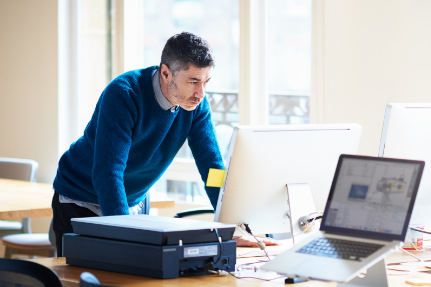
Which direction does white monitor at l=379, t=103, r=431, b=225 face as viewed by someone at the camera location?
facing away from the viewer and to the left of the viewer

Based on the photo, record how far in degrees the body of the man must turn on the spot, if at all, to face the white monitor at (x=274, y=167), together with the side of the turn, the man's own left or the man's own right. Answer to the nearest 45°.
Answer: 0° — they already face it

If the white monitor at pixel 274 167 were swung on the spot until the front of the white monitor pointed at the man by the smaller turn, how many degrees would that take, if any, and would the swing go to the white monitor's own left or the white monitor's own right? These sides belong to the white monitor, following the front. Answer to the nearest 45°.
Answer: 0° — it already faces them

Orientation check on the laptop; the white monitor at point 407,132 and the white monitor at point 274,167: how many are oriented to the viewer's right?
0

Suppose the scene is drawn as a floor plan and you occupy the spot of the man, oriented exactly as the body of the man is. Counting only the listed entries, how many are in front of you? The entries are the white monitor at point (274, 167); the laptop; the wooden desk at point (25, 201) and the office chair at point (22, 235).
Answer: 2

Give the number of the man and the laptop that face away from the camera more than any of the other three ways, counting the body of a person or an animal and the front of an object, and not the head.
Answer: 0

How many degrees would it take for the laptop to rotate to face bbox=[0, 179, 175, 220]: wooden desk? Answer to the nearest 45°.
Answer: approximately 90° to its right

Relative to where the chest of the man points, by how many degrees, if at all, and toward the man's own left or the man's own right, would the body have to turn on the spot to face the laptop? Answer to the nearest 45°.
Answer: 0° — they already face it

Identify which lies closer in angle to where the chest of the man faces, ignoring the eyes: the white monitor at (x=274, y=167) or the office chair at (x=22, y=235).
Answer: the white monitor

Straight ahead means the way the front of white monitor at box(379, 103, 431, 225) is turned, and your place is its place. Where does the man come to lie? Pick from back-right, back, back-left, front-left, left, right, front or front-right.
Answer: front-left

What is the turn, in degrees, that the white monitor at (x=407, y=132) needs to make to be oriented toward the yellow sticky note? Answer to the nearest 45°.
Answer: approximately 45° to its left

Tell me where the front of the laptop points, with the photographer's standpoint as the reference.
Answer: facing the viewer and to the left of the viewer

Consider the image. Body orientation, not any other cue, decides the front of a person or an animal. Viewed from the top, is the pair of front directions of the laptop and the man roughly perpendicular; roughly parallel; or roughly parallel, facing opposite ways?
roughly perpendicular

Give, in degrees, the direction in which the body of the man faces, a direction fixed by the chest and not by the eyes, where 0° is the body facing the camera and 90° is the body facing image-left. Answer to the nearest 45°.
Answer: approximately 315°

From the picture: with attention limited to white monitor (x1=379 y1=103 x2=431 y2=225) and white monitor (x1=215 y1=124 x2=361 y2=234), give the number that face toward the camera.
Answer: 0

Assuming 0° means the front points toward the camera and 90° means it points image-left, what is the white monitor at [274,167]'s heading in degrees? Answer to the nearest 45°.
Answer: approximately 135°

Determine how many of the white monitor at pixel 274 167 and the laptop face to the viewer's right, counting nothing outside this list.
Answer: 0

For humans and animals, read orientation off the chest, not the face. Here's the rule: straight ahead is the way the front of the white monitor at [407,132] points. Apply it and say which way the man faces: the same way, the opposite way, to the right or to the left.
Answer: the opposite way
